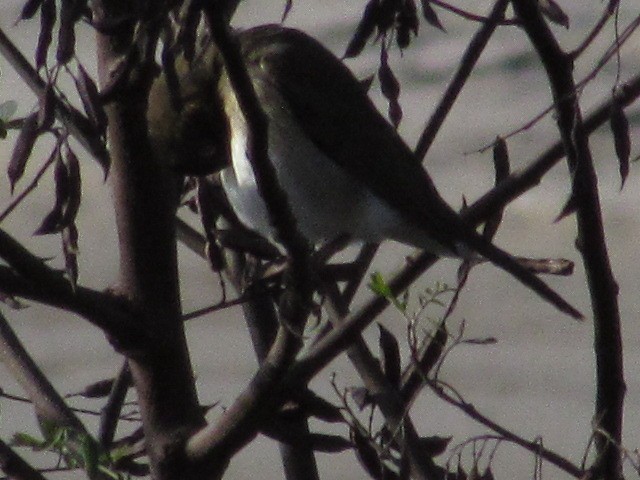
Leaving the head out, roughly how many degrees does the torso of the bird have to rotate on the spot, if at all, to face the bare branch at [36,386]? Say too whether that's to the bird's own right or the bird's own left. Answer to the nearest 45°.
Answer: approximately 45° to the bird's own left

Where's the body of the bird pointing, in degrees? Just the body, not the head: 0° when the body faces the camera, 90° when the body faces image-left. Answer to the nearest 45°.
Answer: approximately 90°

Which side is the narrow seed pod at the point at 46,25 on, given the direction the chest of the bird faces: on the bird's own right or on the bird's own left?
on the bird's own left

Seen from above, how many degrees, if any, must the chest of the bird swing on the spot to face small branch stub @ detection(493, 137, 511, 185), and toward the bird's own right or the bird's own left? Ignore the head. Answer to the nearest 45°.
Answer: approximately 180°

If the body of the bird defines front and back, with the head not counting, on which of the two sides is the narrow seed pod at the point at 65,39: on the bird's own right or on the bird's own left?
on the bird's own left
